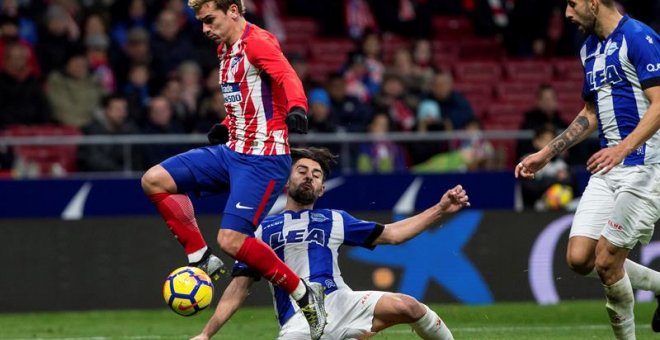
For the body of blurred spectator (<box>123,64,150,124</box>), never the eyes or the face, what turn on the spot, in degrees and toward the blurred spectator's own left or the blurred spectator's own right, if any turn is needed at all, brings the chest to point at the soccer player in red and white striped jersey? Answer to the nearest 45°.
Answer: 0° — they already face them

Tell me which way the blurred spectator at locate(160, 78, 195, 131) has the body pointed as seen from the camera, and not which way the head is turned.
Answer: toward the camera

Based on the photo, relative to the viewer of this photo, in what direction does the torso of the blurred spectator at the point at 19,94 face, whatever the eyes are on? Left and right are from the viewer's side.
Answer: facing the viewer

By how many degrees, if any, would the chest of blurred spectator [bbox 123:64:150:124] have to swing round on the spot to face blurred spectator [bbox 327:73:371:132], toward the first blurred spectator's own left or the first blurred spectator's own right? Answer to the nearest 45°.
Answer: approximately 90° to the first blurred spectator's own left

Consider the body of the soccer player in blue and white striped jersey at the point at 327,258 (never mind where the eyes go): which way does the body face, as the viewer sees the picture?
toward the camera
